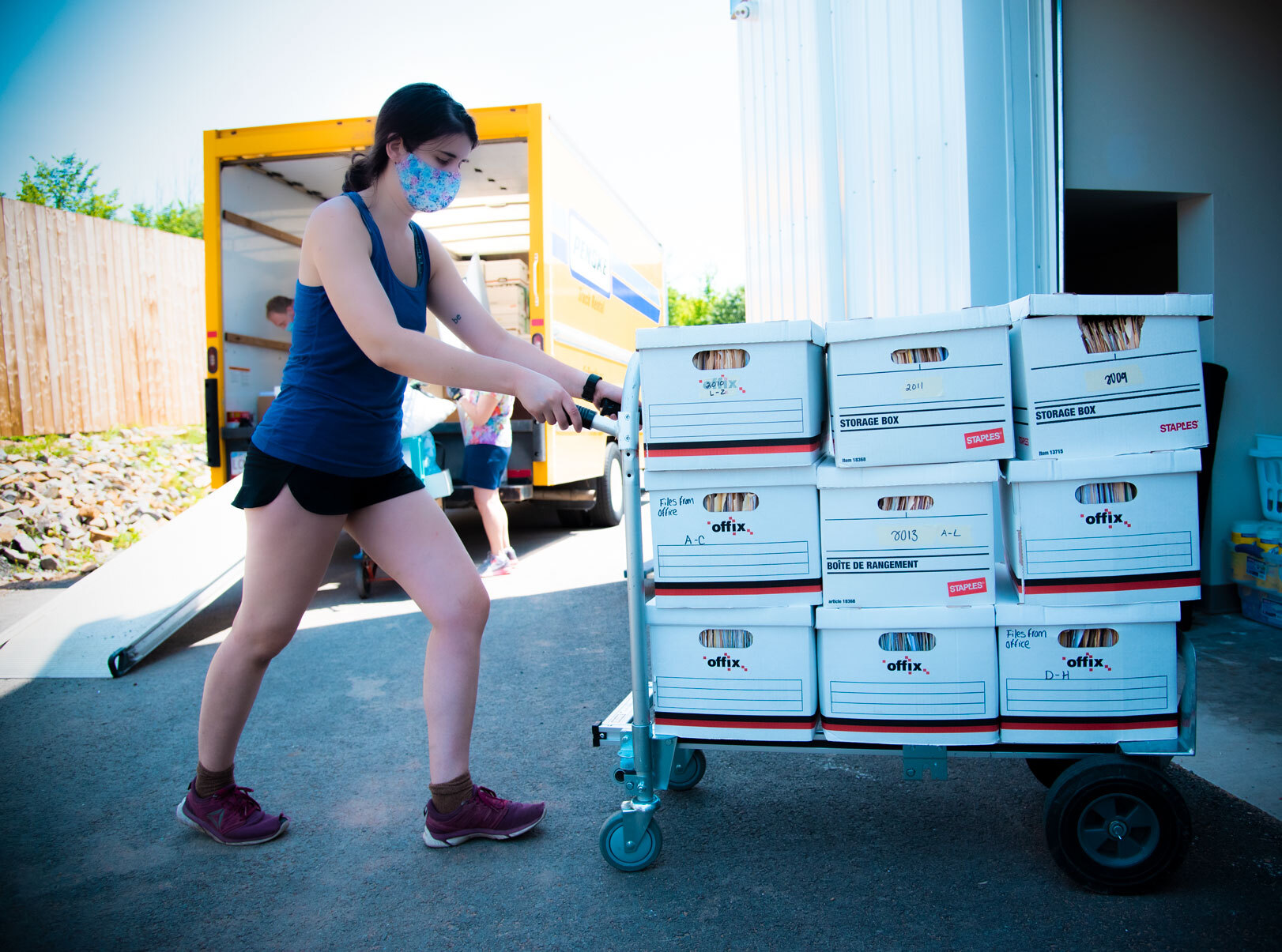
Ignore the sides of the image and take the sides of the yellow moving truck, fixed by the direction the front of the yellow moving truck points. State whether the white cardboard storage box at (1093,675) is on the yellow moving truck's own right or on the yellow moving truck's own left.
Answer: on the yellow moving truck's own right

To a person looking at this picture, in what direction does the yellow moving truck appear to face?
facing away from the viewer and to the right of the viewer

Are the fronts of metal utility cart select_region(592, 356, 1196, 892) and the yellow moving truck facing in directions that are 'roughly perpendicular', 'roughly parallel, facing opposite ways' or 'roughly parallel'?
roughly perpendicular

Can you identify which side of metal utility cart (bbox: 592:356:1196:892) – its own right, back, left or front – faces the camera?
right

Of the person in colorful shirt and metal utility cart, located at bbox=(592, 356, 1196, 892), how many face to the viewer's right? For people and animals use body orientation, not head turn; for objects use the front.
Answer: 1
